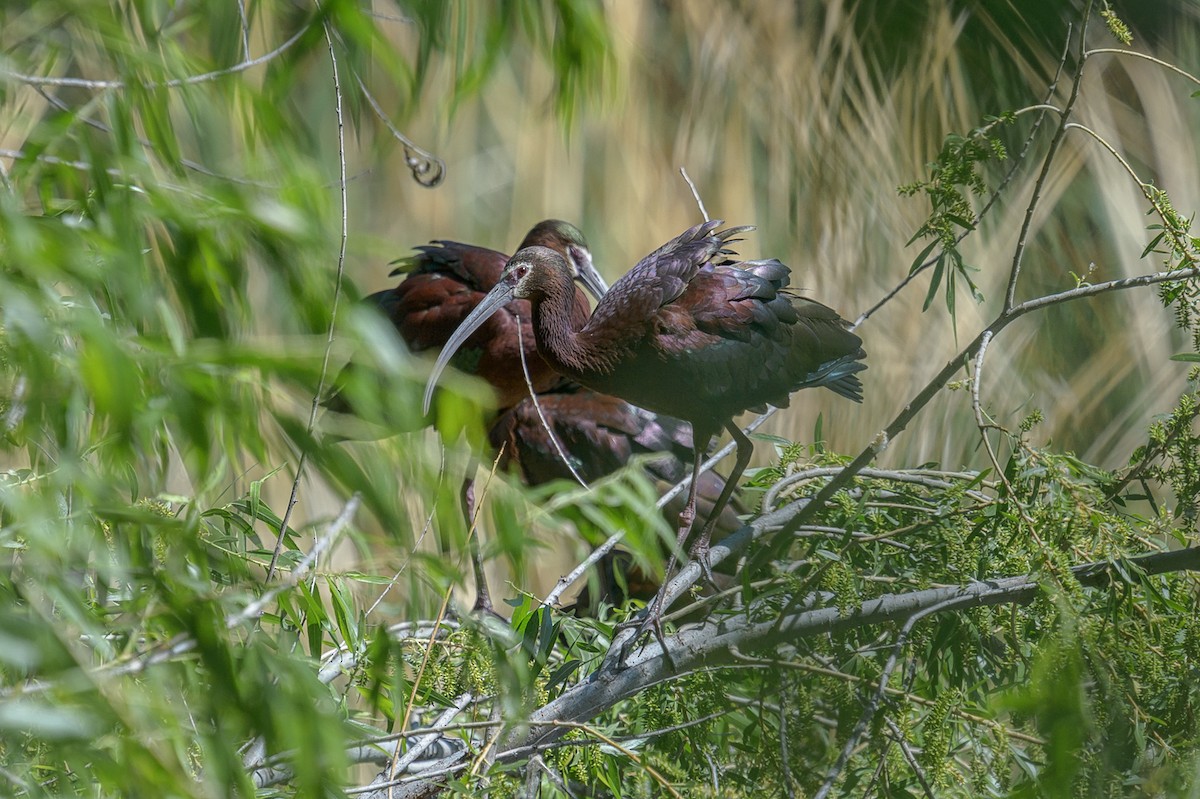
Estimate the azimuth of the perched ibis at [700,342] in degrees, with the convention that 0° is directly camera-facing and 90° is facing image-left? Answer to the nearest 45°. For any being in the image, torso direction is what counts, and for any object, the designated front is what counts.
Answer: approximately 90°

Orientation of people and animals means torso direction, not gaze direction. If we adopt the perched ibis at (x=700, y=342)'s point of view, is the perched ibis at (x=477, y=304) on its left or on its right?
on its right

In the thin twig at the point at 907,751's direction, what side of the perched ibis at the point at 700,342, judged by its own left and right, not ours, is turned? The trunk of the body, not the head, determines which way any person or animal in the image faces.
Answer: left
